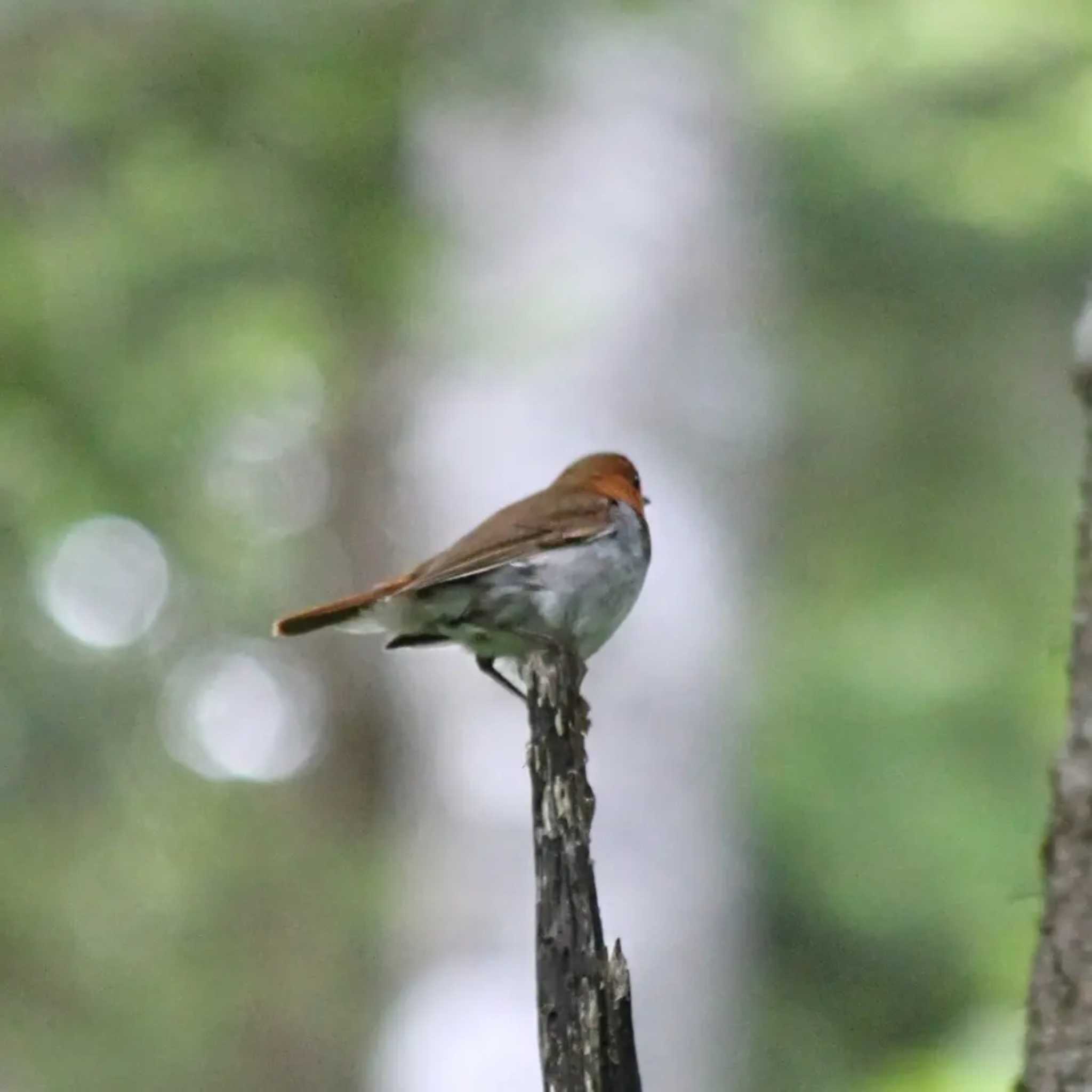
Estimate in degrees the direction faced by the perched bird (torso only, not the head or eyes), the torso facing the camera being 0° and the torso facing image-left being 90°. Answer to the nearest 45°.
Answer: approximately 270°
